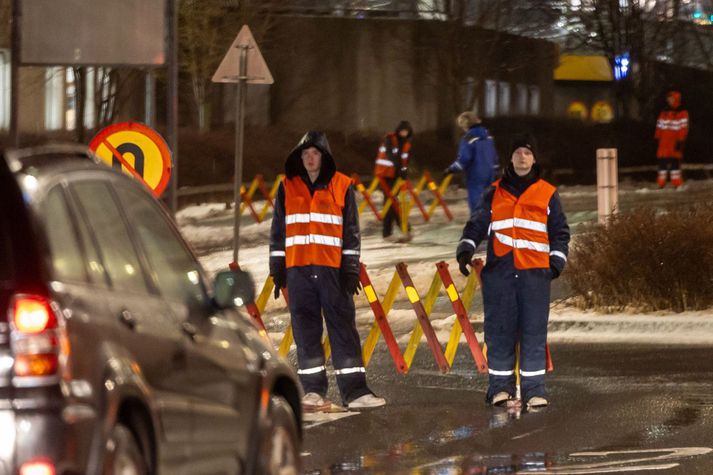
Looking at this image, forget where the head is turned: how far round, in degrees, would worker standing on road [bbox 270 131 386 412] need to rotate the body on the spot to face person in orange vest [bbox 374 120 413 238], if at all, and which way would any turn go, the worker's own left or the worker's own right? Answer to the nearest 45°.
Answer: approximately 180°

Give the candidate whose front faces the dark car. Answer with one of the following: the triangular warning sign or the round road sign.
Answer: the round road sign

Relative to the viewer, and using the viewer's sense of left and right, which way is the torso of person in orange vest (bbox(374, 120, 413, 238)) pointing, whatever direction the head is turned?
facing the viewer and to the right of the viewer

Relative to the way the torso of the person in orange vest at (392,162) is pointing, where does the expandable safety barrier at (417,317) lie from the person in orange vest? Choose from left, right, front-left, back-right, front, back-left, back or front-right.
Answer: front-right

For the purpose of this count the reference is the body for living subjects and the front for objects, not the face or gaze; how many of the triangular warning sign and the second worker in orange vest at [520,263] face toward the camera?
1

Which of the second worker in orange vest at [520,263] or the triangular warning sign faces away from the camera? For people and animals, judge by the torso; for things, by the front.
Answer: the triangular warning sign

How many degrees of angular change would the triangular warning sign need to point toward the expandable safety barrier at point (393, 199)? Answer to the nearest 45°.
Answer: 0° — it already faces it

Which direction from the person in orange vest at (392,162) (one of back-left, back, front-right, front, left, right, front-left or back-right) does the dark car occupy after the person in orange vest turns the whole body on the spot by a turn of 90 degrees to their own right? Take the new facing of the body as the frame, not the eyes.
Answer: front-left

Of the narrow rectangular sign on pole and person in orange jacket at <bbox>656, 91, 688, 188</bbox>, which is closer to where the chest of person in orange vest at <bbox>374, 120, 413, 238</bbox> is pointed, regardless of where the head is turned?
the narrow rectangular sign on pole

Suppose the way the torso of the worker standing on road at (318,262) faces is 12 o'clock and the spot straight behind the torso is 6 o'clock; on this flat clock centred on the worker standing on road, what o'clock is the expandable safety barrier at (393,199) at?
The expandable safety barrier is roughly at 6 o'clock from the worker standing on road.

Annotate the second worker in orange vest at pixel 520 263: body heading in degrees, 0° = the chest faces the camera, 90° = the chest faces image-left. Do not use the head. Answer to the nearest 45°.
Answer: approximately 0°

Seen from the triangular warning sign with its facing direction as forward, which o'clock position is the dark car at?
The dark car is roughly at 6 o'clock from the triangular warning sign.

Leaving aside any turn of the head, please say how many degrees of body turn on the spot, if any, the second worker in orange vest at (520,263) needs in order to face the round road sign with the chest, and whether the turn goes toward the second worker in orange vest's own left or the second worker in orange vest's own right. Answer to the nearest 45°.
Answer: approximately 90° to the second worker in orange vest's own right

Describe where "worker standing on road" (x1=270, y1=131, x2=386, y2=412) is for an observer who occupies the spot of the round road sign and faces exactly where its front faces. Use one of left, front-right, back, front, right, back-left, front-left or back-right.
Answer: front-left
